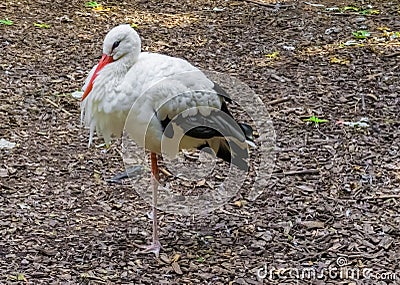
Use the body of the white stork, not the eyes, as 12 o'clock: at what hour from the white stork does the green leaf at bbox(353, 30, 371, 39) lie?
The green leaf is roughly at 4 o'clock from the white stork.

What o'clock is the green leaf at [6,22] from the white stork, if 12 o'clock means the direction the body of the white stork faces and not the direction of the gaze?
The green leaf is roughly at 2 o'clock from the white stork.

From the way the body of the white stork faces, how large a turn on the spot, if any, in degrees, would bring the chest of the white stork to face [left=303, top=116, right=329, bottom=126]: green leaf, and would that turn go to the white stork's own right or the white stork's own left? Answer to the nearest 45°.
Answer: approximately 135° to the white stork's own right

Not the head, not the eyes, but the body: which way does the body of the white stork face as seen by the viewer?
to the viewer's left

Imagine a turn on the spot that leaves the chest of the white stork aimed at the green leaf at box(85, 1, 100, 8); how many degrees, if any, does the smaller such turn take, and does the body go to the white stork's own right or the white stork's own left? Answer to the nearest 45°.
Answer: approximately 90° to the white stork's own right

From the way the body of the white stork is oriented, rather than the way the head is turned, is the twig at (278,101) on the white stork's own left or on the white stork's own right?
on the white stork's own right

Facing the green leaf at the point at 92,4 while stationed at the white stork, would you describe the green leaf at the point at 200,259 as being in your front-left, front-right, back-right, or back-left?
back-right

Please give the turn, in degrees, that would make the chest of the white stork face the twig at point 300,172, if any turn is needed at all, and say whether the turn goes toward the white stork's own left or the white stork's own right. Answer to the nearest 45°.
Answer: approximately 135° to the white stork's own right

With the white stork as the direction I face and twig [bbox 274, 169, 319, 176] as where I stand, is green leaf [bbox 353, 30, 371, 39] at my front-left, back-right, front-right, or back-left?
back-right
